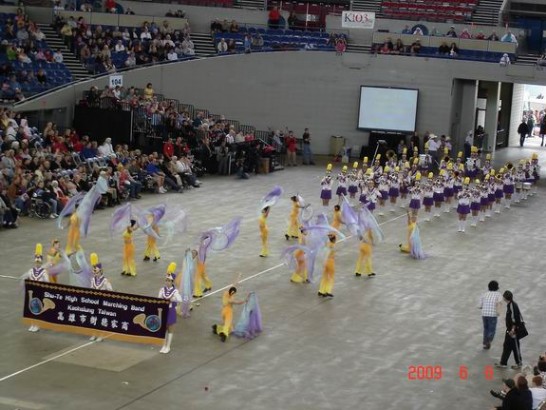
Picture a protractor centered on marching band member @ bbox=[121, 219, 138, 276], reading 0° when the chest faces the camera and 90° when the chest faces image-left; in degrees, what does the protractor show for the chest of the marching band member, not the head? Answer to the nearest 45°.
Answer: approximately 45°

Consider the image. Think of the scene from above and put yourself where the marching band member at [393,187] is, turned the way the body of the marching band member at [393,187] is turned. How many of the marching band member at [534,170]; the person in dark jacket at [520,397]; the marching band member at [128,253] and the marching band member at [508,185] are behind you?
2

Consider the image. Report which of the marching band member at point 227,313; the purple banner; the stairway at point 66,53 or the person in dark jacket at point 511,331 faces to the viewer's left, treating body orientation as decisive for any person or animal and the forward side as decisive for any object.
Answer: the person in dark jacket

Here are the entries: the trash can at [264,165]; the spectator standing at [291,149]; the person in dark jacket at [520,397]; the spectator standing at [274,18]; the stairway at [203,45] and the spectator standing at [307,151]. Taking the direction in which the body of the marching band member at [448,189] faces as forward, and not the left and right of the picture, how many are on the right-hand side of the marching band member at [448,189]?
5

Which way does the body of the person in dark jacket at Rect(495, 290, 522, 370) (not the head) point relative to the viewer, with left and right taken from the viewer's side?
facing to the left of the viewer

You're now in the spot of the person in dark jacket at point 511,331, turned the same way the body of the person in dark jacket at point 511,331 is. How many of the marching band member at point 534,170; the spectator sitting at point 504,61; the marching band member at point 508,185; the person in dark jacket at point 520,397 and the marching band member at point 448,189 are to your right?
4

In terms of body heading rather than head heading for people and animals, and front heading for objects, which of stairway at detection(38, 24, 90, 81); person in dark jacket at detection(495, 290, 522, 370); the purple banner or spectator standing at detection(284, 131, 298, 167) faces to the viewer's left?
the person in dark jacket

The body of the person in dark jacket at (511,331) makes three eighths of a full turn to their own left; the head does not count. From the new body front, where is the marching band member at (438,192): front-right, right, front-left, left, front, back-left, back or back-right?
back-left

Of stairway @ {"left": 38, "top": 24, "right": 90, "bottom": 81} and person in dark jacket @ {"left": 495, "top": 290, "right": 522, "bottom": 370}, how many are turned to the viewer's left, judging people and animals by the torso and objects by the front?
1

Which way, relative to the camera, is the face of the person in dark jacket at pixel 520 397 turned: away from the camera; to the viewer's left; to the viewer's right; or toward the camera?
away from the camera
